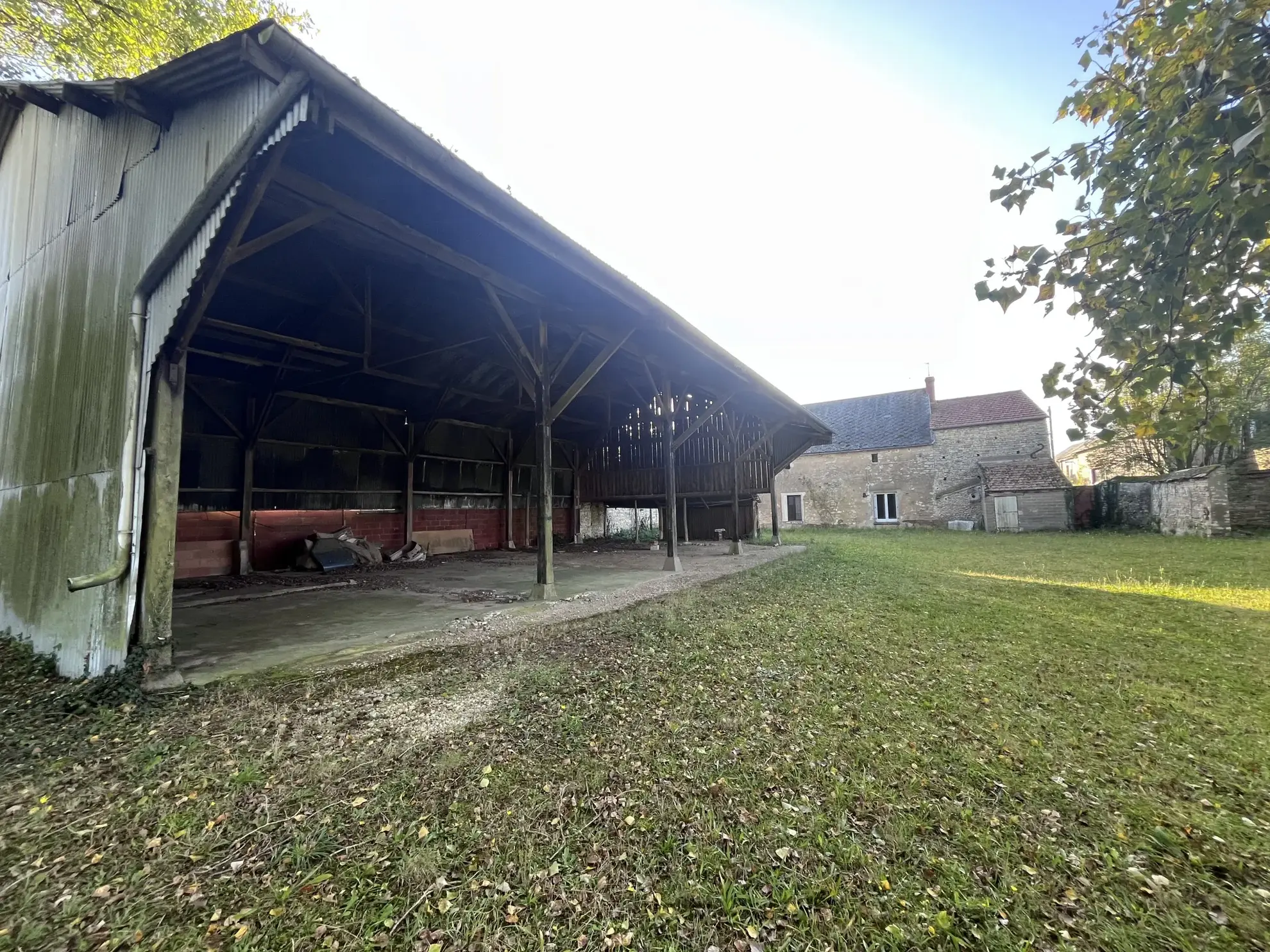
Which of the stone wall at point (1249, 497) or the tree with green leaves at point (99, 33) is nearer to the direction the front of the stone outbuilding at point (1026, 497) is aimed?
the tree with green leaves

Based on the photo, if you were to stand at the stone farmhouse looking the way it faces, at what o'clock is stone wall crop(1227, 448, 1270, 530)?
The stone wall is roughly at 10 o'clock from the stone farmhouse.

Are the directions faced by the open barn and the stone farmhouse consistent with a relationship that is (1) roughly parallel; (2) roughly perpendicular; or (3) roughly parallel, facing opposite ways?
roughly perpendicular

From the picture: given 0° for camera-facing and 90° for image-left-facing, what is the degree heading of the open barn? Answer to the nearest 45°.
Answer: approximately 315°

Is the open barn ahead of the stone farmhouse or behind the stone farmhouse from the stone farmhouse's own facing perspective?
ahead

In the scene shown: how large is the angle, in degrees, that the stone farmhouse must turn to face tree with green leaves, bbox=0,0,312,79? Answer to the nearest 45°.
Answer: approximately 45° to its right

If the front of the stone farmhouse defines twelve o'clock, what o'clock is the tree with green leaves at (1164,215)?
The tree with green leaves is roughly at 12 o'clock from the stone farmhouse.

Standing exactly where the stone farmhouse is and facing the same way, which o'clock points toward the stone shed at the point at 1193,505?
The stone shed is roughly at 10 o'clock from the stone farmhouse.

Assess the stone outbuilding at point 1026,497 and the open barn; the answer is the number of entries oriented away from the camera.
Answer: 0

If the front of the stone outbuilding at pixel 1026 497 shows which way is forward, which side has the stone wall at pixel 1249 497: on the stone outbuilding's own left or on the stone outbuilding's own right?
on the stone outbuilding's own left

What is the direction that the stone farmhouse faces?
toward the camera

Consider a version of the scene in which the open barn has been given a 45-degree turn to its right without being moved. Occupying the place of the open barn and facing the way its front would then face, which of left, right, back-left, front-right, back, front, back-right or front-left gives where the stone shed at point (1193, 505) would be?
left
